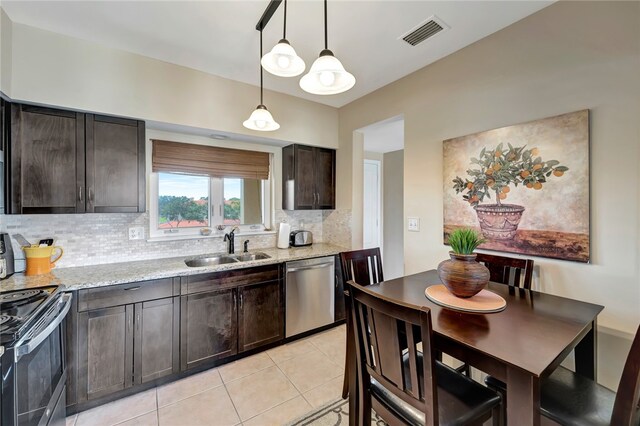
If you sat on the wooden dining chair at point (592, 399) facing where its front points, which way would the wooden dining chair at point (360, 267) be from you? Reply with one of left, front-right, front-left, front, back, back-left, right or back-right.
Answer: front-left

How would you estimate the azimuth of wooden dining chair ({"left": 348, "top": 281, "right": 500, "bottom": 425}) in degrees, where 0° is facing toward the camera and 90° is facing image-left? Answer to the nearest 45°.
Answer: approximately 225°

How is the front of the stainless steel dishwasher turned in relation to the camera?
facing the viewer and to the right of the viewer

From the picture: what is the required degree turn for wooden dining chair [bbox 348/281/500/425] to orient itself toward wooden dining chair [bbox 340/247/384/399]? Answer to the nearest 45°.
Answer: approximately 90° to its left

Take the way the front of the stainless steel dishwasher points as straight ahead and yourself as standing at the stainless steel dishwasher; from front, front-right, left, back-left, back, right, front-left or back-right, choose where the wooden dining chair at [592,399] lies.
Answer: front

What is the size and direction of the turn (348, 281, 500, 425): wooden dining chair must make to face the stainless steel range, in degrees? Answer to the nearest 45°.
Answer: approximately 135° to its left

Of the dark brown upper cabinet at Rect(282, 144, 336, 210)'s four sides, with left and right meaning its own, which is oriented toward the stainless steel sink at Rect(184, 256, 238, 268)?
right

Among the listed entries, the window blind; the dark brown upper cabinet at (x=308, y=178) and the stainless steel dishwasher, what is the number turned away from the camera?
0

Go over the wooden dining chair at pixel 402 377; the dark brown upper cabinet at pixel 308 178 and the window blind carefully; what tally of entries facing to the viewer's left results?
0

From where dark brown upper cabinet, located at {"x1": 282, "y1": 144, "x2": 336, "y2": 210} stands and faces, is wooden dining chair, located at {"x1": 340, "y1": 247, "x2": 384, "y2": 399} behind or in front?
in front

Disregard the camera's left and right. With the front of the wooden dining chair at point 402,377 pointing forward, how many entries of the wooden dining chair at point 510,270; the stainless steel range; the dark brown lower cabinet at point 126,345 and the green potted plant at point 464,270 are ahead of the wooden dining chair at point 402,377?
2

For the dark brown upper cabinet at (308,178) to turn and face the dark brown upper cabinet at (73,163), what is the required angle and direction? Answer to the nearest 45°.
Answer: approximately 90° to its right

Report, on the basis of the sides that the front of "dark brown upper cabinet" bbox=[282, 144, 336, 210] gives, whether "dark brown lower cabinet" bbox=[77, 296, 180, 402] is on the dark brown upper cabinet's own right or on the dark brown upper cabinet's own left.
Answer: on the dark brown upper cabinet's own right

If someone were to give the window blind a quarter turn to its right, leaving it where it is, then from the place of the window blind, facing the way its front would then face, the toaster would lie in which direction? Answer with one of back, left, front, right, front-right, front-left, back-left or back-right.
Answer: back-left

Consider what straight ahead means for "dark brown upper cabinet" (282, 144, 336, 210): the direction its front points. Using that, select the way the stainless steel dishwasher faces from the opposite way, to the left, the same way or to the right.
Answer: the same way

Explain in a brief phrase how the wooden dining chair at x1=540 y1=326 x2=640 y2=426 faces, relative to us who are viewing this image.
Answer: facing away from the viewer and to the left of the viewer

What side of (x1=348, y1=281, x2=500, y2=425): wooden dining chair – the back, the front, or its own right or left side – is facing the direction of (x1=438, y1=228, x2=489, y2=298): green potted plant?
front

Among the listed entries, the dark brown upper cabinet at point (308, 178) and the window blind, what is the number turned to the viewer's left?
0

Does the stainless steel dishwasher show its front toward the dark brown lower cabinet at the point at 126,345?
no
